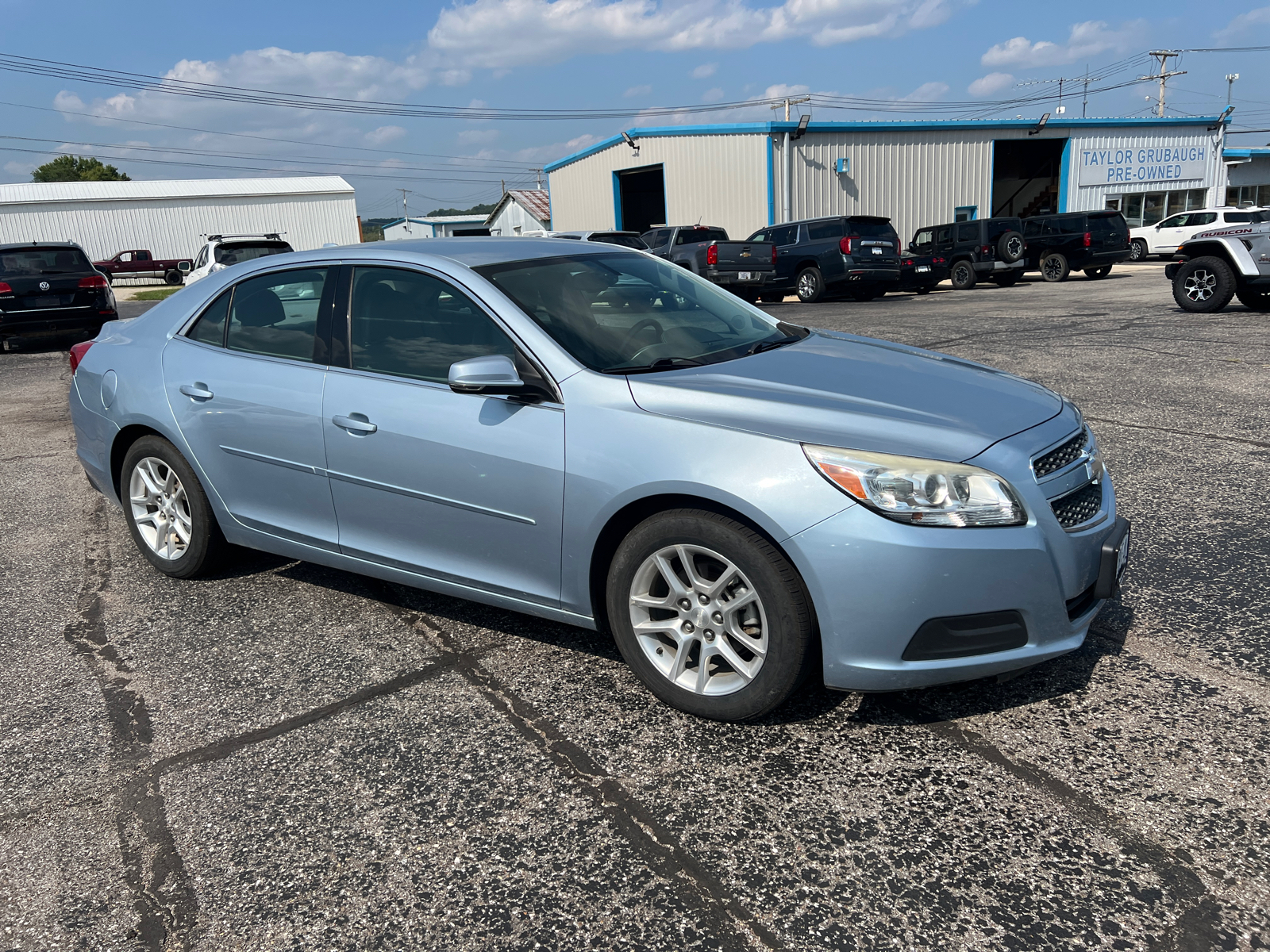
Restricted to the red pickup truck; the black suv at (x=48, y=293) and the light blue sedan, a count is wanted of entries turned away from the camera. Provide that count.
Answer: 1

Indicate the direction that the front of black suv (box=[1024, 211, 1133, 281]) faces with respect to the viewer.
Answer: facing away from the viewer and to the left of the viewer

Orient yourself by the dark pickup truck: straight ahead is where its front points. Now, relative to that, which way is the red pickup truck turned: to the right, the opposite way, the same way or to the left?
to the left

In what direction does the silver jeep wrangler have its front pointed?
to the viewer's left

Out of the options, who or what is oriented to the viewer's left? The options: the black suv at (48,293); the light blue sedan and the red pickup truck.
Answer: the red pickup truck

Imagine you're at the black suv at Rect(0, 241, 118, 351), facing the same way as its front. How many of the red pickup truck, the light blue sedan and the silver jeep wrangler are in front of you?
1

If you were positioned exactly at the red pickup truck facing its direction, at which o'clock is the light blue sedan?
The light blue sedan is roughly at 9 o'clock from the red pickup truck.

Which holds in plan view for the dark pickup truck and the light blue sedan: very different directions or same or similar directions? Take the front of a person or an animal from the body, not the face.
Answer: very different directions

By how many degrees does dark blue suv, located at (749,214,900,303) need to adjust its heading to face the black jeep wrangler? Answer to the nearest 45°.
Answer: approximately 90° to its right

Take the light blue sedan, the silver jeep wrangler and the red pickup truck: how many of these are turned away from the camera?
0

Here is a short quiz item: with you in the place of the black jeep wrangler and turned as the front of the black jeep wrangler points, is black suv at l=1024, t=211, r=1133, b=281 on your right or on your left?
on your right

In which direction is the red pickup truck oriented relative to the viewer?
to the viewer's left

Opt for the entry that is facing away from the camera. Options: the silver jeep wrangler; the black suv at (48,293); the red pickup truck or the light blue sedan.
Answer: the black suv

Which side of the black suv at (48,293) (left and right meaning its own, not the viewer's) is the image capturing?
back

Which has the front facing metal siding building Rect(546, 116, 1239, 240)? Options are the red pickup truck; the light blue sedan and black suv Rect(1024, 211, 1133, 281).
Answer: the black suv
